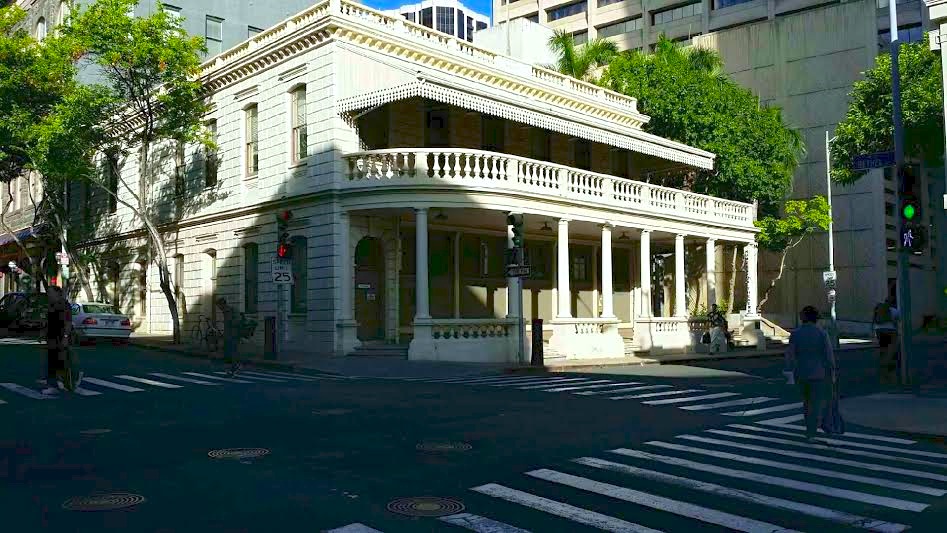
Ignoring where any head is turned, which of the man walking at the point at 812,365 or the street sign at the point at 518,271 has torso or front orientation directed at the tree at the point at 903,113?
the man walking

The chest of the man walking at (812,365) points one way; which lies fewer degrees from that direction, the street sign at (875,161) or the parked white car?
the street sign

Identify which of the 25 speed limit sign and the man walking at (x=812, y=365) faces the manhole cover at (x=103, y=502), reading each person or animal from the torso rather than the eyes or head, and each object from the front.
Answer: the 25 speed limit sign

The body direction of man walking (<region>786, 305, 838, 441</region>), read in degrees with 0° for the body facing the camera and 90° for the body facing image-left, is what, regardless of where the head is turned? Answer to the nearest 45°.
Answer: approximately 180°

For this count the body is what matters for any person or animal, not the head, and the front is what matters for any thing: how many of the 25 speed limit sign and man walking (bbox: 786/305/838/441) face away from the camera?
1

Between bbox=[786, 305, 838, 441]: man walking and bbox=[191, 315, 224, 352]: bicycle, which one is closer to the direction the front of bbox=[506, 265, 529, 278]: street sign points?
the man walking

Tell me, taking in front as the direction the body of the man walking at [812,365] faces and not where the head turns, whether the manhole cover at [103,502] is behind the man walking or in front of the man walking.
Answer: behind

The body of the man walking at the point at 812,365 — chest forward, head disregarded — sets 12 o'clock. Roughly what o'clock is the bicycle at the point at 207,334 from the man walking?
The bicycle is roughly at 10 o'clock from the man walking.

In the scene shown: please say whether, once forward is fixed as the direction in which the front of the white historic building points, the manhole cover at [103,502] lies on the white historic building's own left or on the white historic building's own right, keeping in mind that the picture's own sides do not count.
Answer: on the white historic building's own right

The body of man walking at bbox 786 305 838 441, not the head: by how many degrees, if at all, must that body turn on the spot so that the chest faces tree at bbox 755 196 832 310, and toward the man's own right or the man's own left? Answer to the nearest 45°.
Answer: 0° — they already face it

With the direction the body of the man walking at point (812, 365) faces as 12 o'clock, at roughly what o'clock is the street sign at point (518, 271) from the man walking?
The street sign is roughly at 11 o'clock from the man walking.

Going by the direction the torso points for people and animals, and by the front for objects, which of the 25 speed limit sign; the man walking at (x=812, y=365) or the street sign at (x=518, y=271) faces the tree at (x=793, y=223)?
the man walking

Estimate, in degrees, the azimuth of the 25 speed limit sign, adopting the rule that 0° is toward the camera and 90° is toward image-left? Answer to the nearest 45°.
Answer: approximately 0°

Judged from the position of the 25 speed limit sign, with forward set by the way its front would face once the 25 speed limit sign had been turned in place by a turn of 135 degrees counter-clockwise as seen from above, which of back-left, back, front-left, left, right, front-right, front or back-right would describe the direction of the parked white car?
left
